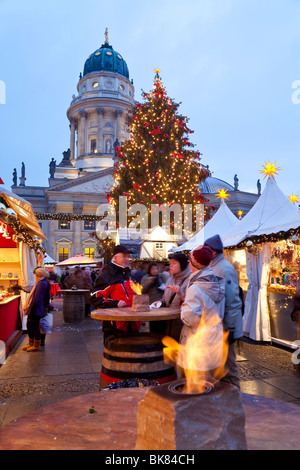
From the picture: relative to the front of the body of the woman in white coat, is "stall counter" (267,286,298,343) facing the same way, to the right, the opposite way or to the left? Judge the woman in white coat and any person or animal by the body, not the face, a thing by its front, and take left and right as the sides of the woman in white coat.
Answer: to the left

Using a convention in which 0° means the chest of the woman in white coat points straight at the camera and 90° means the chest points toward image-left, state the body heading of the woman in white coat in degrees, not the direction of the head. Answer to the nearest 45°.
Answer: approximately 135°

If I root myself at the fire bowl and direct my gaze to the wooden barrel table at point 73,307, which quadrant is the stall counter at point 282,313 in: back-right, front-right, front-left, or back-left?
front-right

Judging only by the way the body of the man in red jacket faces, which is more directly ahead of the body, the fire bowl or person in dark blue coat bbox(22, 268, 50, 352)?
the fire bowl

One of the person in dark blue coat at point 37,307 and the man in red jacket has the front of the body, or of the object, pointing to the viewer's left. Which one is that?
the person in dark blue coat

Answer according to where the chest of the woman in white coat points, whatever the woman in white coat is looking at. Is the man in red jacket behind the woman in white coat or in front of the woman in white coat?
in front

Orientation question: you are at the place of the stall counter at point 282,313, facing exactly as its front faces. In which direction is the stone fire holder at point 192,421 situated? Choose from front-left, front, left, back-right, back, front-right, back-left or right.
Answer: front-left

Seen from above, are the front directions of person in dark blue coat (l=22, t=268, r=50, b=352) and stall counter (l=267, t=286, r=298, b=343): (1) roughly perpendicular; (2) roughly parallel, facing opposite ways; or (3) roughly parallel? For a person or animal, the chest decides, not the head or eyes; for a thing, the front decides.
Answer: roughly parallel

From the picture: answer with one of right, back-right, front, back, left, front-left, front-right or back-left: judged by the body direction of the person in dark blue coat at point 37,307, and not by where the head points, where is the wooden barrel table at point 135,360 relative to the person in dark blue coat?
left

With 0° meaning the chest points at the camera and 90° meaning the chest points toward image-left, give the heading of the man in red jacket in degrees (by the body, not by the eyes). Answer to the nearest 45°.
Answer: approximately 315°

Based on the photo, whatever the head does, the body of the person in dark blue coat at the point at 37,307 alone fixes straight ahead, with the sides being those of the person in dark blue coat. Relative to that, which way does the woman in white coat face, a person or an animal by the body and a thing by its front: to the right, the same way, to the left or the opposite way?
to the right

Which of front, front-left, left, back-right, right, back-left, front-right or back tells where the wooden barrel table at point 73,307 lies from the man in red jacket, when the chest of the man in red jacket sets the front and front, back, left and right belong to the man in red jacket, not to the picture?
back-left

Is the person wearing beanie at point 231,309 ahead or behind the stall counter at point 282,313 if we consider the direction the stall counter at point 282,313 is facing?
ahead

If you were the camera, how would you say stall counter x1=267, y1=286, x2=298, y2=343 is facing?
facing the viewer and to the left of the viewer

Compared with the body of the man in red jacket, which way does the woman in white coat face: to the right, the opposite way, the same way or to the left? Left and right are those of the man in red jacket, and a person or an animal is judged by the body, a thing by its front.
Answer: the opposite way

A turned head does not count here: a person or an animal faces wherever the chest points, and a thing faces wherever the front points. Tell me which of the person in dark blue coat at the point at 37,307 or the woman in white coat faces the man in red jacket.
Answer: the woman in white coat
